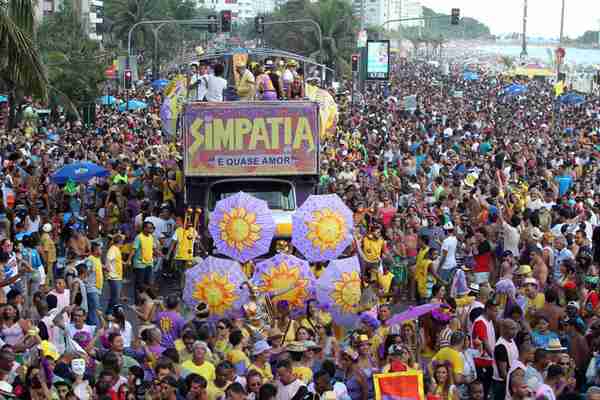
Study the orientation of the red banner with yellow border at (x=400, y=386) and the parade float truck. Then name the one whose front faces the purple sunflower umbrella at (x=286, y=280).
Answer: the parade float truck

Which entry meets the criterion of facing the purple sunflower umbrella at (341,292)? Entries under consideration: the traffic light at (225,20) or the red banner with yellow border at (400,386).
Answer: the traffic light

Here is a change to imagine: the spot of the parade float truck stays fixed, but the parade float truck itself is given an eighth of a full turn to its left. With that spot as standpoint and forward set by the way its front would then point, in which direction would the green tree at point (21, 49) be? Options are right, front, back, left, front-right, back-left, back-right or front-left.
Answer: back-right

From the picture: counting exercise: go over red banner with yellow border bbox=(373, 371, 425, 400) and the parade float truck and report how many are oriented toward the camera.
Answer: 2

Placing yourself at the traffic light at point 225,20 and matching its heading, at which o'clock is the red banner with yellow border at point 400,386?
The red banner with yellow border is roughly at 12 o'clock from the traffic light.

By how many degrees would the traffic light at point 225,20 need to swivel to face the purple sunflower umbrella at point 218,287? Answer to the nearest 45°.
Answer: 0° — it already faces it

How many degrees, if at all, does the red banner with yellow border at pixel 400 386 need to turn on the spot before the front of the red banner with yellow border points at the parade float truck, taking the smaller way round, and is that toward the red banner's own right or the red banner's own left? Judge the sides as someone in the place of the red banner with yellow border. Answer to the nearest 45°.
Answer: approximately 180°
